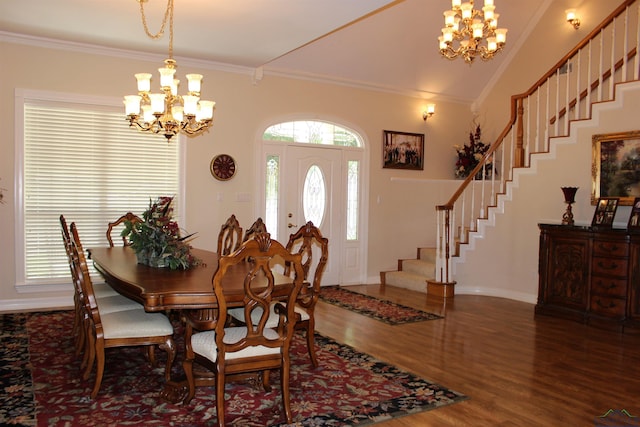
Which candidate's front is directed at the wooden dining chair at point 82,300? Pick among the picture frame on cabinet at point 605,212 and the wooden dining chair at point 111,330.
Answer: the picture frame on cabinet

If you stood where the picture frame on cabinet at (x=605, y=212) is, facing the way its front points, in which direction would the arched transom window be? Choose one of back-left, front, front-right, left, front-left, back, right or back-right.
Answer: front-right

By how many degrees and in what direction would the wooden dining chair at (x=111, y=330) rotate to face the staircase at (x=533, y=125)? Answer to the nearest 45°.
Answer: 0° — it already faces it

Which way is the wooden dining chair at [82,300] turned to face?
to the viewer's right

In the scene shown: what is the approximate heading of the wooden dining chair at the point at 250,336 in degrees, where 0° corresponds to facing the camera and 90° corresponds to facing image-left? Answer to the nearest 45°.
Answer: approximately 135°

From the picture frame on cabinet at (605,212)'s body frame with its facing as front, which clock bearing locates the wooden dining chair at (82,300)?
The wooden dining chair is roughly at 12 o'clock from the picture frame on cabinet.

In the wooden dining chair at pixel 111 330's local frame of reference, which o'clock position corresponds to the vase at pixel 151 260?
The vase is roughly at 10 o'clock from the wooden dining chair.

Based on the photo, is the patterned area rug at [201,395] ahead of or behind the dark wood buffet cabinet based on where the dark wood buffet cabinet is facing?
ahead

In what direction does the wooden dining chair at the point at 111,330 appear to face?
to the viewer's right

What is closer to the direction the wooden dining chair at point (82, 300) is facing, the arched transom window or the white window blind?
the arched transom window

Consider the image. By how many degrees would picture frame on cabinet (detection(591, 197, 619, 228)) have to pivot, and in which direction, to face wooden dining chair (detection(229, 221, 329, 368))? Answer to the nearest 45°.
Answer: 0° — it already faces it

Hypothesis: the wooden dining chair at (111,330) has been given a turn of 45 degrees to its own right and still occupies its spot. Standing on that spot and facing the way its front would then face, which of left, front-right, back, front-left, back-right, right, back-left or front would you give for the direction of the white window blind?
back-left
